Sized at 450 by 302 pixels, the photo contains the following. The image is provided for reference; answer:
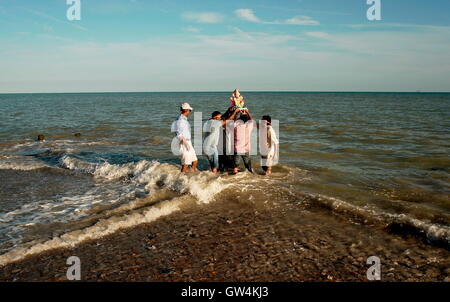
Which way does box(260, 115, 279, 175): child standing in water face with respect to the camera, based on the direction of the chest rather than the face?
to the viewer's left

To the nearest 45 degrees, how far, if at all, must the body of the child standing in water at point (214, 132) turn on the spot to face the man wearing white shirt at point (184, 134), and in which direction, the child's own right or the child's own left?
approximately 135° to the child's own right

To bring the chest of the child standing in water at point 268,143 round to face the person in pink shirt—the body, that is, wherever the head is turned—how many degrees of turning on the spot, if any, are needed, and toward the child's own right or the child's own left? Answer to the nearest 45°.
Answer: approximately 45° to the child's own left

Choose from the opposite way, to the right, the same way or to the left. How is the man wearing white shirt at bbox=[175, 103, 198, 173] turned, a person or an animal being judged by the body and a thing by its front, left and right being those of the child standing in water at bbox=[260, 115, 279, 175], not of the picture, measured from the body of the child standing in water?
the opposite way

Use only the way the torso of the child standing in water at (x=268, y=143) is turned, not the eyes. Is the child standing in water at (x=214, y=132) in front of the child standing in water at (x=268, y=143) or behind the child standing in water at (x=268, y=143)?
in front

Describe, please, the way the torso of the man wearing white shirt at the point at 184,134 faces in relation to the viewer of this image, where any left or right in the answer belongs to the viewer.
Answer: facing to the right of the viewer
